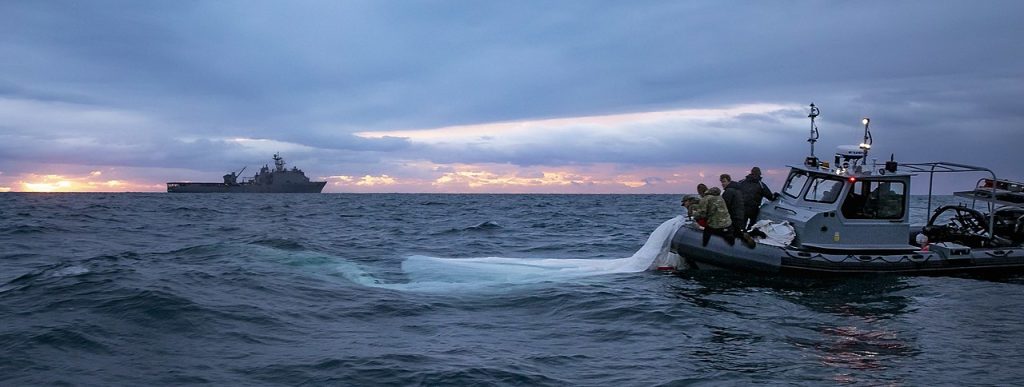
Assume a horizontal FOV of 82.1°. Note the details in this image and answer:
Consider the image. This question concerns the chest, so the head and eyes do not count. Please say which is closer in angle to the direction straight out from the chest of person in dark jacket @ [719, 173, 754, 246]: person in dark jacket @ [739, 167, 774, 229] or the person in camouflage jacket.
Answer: the person in camouflage jacket

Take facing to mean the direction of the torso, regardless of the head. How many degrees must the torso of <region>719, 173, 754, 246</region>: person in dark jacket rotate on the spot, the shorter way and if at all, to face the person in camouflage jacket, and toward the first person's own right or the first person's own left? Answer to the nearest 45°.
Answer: approximately 45° to the first person's own left

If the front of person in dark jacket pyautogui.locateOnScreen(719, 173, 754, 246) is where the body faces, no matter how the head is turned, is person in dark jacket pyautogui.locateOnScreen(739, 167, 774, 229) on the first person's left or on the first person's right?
on the first person's right

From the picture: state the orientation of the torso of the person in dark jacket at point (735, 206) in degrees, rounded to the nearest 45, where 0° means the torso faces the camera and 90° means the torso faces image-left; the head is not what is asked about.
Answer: approximately 90°

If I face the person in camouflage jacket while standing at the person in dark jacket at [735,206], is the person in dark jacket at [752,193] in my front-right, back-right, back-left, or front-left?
back-right
